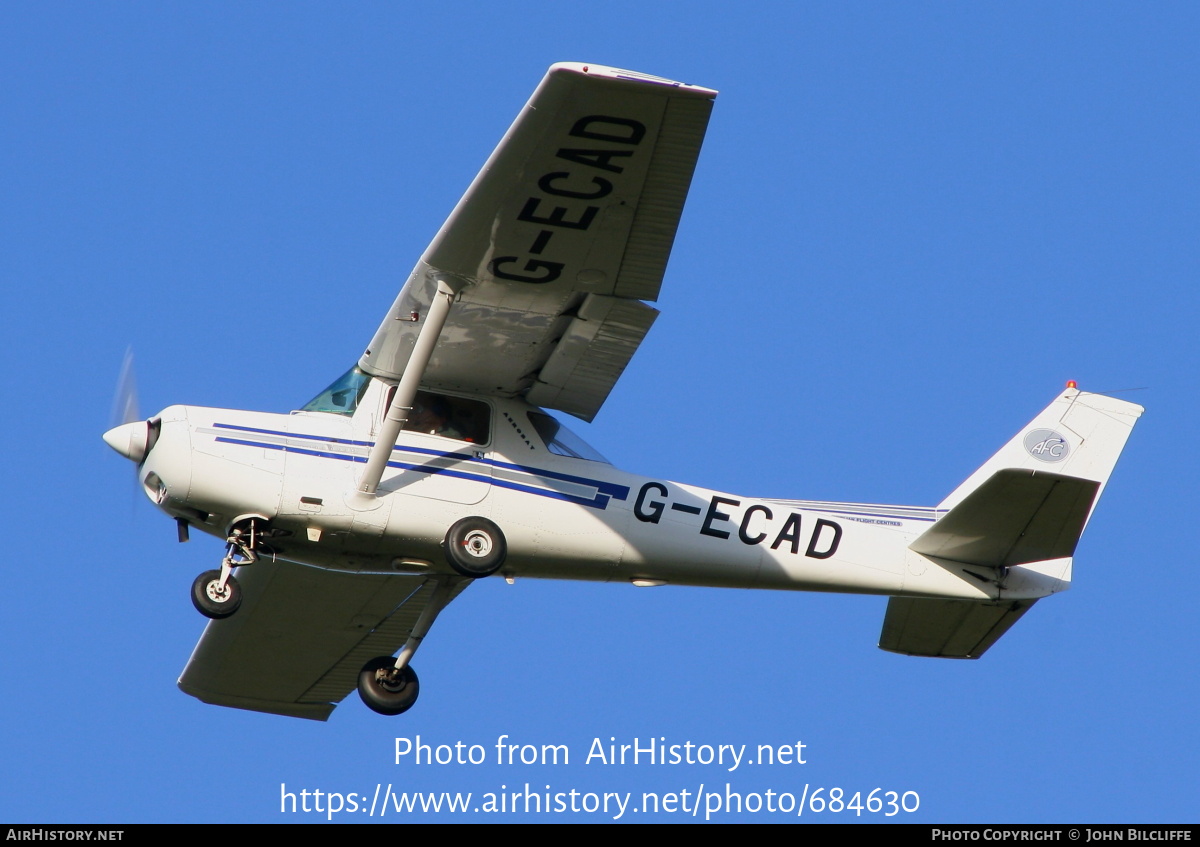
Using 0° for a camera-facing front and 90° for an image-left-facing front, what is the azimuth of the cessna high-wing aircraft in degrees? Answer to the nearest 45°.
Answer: approximately 90°
